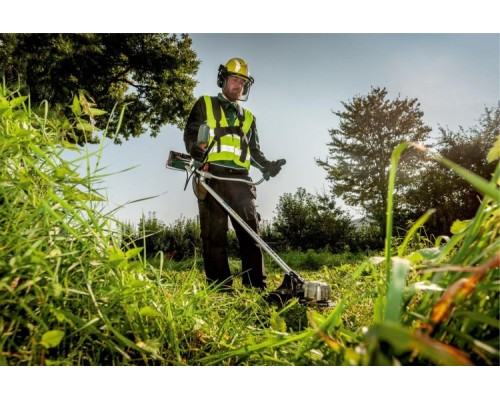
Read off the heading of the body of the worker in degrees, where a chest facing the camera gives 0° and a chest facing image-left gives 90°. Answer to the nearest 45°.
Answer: approximately 315°

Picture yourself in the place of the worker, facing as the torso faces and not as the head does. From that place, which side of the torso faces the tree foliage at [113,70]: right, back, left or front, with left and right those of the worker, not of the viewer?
back

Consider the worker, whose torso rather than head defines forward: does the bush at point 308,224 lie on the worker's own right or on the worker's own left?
on the worker's own left

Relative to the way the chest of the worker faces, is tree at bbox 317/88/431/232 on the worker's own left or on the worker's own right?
on the worker's own left

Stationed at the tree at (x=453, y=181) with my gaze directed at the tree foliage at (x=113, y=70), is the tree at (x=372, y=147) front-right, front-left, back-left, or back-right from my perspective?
front-right

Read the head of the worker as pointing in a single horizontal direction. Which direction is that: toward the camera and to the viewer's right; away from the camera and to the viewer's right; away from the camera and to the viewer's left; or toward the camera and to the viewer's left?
toward the camera and to the viewer's right

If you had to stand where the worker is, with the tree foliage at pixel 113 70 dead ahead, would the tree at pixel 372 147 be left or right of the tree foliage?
right

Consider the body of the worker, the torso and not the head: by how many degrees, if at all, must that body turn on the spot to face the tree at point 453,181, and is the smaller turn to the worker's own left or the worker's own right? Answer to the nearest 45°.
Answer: approximately 90° to the worker's own left

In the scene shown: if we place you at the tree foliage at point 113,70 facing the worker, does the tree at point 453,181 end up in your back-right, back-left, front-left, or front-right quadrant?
front-left
